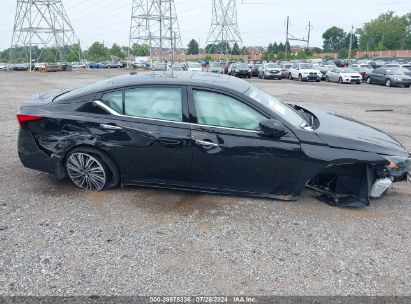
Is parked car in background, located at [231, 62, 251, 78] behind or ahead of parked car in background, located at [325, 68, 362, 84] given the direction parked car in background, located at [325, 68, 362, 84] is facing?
behind

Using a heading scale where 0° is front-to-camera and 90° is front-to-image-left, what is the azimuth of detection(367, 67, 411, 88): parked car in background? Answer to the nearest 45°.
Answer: approximately 315°

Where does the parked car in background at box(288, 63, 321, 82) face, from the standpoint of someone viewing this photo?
facing the viewer and to the right of the viewer

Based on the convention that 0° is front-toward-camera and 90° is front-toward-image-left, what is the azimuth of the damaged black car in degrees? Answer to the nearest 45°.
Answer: approximately 270°

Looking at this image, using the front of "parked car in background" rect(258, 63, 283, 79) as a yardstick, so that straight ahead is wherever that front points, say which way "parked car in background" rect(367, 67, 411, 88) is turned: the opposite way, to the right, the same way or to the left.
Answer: the same way

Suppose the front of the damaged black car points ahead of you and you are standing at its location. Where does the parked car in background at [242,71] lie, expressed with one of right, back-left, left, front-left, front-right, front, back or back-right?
left

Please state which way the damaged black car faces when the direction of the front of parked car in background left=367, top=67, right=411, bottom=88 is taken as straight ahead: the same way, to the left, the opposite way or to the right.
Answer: to the left
